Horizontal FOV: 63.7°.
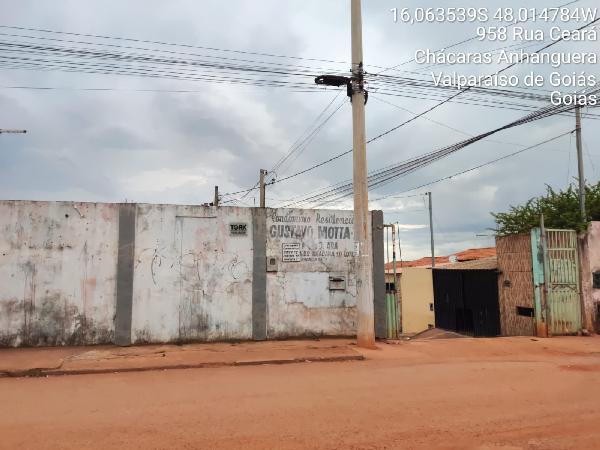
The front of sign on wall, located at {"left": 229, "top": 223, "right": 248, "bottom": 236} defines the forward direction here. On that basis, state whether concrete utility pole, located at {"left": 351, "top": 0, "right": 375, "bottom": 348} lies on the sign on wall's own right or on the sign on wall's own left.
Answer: on the sign on wall's own left

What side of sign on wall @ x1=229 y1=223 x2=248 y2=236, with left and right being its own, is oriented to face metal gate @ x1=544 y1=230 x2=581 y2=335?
left

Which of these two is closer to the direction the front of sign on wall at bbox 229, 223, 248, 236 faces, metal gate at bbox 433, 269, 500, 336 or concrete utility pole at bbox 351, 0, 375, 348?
the concrete utility pole

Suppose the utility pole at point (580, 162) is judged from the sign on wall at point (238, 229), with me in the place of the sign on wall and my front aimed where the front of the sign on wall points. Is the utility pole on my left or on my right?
on my left

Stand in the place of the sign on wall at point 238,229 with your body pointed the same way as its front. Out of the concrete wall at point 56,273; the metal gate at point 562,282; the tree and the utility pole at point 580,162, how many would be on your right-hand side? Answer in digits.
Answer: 1

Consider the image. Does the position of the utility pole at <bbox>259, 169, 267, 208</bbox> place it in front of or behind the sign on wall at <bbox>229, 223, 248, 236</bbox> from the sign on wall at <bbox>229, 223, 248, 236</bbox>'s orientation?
behind

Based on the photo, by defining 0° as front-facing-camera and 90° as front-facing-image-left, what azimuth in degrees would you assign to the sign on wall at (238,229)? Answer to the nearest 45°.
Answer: approximately 0°

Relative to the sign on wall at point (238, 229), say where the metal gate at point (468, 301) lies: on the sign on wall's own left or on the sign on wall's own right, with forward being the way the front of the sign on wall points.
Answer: on the sign on wall's own left

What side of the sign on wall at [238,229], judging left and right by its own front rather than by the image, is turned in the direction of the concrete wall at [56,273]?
right
